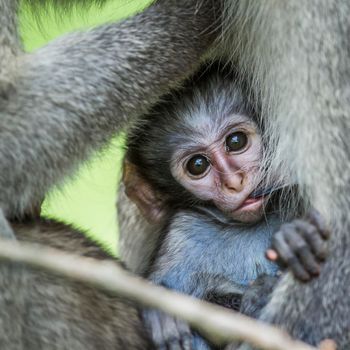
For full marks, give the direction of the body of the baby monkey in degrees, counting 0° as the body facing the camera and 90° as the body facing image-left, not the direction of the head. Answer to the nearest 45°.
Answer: approximately 315°
